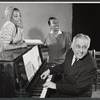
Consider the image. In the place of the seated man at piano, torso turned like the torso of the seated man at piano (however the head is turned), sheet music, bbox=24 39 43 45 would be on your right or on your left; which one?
on your right

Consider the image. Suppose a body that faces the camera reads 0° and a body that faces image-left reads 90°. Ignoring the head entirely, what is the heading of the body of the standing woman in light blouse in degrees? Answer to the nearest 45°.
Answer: approximately 315°

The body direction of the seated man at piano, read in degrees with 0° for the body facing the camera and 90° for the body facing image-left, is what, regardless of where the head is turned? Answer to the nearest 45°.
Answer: approximately 45°
